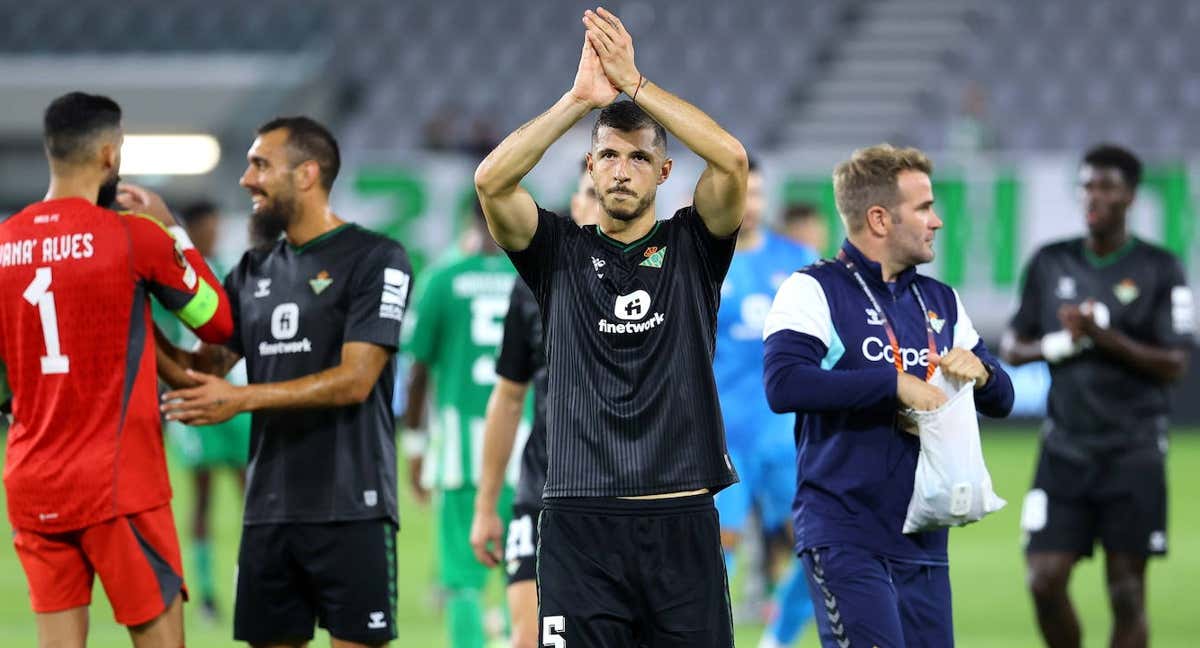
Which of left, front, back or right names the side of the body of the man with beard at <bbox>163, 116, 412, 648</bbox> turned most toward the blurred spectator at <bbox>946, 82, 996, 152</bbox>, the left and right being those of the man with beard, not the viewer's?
back

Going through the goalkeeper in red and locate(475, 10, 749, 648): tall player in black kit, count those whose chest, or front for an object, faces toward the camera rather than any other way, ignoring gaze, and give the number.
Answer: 1

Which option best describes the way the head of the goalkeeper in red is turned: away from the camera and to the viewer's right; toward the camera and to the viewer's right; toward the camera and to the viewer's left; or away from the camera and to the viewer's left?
away from the camera and to the viewer's right

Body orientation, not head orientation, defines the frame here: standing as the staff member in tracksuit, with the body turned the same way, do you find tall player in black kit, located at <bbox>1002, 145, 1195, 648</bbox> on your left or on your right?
on your left

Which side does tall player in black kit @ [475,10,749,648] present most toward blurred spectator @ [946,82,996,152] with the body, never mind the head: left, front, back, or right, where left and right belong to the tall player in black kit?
back

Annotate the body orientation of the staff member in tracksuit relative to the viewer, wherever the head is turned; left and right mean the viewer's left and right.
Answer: facing the viewer and to the right of the viewer

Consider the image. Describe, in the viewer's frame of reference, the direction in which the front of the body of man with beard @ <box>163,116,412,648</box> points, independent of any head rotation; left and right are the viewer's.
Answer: facing the viewer and to the left of the viewer

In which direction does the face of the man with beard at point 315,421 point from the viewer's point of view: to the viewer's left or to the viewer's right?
to the viewer's left

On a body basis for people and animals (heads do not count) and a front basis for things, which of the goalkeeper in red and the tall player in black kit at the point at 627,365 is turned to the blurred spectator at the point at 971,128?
the goalkeeper in red

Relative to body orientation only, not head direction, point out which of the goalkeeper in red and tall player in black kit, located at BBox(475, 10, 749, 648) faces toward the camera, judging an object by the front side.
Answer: the tall player in black kit

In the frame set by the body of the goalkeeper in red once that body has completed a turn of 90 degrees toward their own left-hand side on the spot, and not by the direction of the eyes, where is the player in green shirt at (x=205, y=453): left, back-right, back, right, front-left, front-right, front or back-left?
front-right

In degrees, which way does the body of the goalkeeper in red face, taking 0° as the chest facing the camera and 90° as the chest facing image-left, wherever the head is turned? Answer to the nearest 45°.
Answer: approximately 225°

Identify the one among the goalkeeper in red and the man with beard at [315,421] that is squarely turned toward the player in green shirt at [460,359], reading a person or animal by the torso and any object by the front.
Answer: the goalkeeper in red

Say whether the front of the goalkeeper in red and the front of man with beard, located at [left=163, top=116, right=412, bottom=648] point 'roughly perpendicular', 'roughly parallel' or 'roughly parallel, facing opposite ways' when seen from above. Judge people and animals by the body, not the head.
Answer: roughly parallel, facing opposite ways

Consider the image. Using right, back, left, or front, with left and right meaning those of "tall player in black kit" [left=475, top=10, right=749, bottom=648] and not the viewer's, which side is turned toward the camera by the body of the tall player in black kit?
front

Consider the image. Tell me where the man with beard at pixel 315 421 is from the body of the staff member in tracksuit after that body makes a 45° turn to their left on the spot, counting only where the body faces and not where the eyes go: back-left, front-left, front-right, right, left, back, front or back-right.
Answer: back
